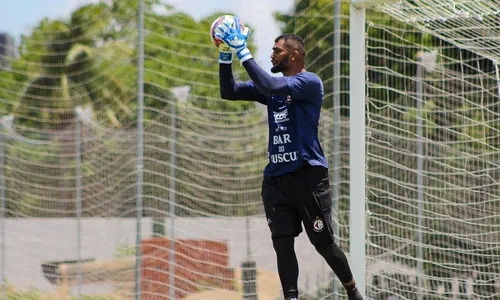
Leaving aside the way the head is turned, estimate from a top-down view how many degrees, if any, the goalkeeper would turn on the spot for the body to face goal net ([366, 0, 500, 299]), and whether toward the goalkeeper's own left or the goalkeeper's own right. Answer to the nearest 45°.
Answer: approximately 180°

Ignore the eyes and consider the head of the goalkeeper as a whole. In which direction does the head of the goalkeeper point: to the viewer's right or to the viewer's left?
to the viewer's left

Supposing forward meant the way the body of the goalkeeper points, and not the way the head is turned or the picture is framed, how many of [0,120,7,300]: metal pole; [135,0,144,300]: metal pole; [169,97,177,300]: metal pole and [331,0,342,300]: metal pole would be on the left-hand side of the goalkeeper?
0

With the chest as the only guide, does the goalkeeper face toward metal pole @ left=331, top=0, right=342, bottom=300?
no

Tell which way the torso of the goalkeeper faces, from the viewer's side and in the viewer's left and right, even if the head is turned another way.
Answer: facing the viewer and to the left of the viewer

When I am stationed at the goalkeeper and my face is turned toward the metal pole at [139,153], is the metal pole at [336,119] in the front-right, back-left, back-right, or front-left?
front-right

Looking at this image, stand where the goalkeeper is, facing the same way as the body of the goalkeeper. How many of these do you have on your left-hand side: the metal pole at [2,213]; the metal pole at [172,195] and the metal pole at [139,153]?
0

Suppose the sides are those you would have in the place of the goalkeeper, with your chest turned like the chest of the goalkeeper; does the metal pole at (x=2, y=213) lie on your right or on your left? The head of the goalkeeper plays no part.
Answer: on your right

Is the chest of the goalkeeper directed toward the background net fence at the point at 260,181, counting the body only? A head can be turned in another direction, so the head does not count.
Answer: no

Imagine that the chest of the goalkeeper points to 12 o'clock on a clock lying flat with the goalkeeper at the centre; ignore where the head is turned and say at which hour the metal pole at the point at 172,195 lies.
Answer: The metal pole is roughly at 4 o'clock from the goalkeeper.
